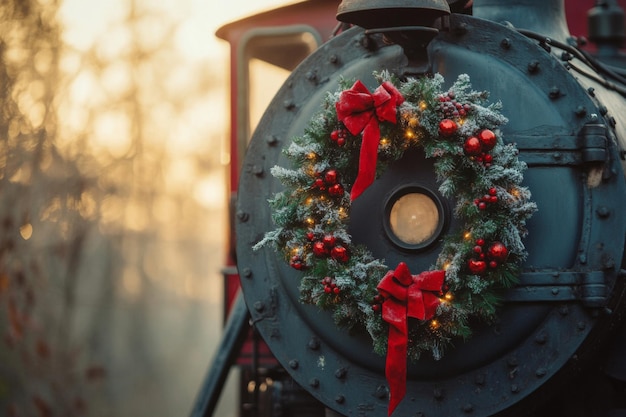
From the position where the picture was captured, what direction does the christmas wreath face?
facing the viewer
